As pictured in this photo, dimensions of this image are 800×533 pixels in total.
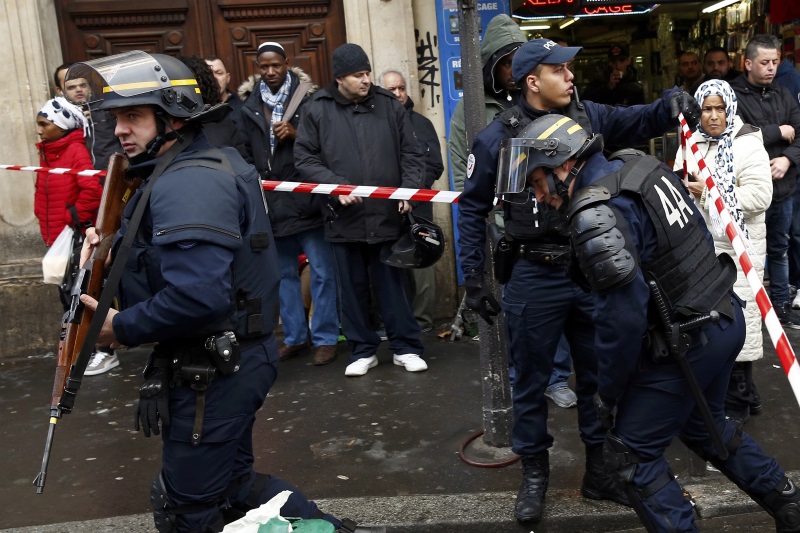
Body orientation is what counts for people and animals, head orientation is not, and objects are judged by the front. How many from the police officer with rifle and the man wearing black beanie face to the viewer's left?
1

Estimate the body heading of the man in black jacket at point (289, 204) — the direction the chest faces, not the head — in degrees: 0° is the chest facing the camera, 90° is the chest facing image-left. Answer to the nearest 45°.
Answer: approximately 0°

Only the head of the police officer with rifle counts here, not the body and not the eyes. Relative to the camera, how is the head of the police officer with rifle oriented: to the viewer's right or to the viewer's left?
to the viewer's left

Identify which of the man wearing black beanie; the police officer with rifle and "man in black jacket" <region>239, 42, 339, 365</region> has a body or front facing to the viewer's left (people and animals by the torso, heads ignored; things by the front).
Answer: the police officer with rifle

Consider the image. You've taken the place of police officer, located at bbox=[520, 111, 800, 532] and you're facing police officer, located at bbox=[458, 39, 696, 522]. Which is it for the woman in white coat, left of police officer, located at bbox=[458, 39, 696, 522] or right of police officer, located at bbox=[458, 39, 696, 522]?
right

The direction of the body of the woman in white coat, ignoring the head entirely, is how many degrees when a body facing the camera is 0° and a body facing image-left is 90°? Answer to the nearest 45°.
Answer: approximately 45°

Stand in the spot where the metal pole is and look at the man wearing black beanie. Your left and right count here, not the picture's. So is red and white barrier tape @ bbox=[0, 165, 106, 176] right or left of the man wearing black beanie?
left

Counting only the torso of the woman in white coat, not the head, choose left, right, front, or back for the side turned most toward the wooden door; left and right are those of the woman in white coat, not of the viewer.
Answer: right

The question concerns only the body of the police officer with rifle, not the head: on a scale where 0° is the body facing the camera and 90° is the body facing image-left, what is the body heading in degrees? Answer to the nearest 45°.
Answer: approximately 90°

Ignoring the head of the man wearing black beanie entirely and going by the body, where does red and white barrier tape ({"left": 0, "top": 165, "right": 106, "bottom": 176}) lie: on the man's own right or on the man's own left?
on the man's own right

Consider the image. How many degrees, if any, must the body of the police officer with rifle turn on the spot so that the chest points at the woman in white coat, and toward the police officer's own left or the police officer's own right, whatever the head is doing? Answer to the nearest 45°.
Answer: approximately 135° to the police officer's own right
